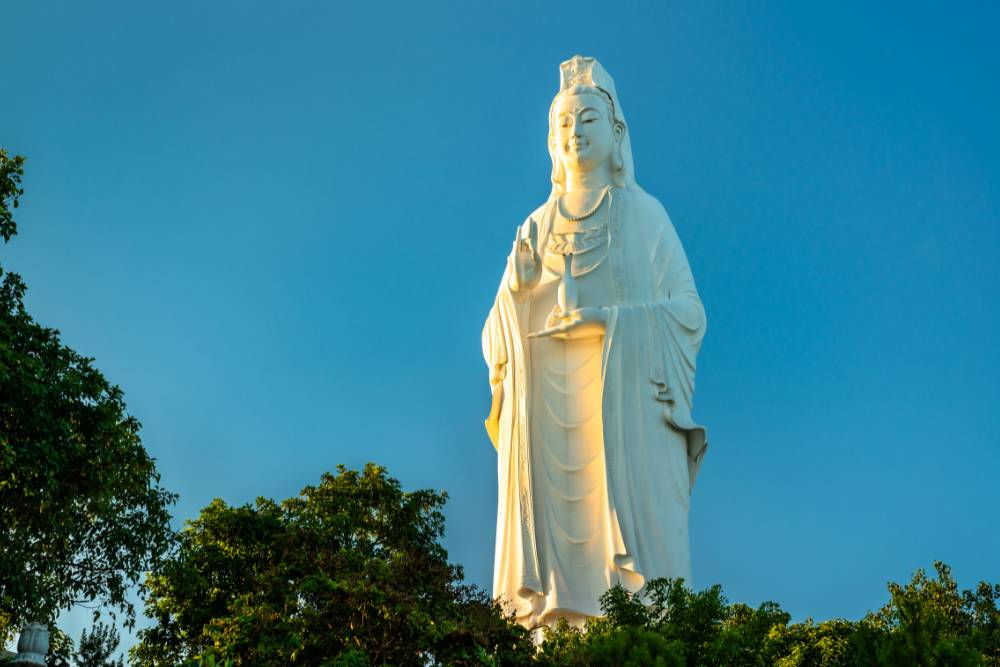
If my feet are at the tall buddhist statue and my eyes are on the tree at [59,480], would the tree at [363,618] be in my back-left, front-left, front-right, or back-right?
front-left

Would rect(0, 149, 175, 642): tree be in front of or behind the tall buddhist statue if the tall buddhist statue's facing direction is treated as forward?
in front

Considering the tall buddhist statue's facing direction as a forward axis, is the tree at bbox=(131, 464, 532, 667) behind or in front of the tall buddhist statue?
in front

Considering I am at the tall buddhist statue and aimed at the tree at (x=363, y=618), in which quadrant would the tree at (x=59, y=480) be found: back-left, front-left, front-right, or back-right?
front-right
